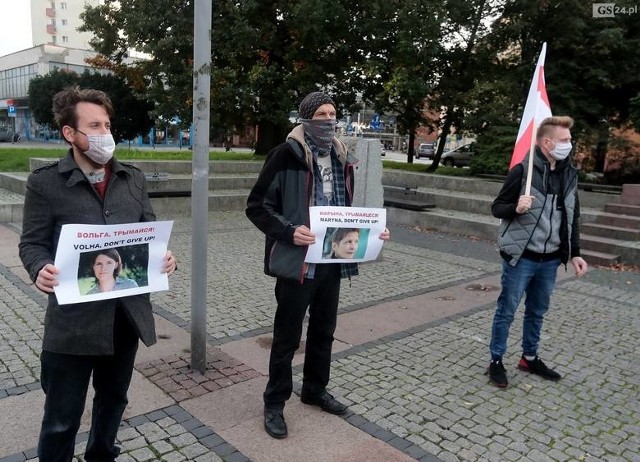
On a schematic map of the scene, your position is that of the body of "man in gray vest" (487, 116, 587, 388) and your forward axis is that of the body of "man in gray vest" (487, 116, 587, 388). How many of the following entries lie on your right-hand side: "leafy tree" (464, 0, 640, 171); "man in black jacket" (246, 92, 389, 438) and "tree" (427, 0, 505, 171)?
1

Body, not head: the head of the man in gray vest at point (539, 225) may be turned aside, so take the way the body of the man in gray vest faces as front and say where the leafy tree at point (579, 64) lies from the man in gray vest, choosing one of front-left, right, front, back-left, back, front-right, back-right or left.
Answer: back-left

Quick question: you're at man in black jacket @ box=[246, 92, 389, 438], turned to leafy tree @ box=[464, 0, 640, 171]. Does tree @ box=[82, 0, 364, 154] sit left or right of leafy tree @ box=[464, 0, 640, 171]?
left

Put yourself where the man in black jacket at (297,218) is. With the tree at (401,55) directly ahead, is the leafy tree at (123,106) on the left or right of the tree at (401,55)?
left

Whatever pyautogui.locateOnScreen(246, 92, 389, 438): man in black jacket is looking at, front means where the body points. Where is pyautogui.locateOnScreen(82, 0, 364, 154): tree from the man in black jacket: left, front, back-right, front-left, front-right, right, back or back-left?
back-left

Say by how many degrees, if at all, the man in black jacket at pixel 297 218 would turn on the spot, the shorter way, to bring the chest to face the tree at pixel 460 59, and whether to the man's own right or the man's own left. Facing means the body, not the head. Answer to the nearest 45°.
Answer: approximately 135° to the man's own left

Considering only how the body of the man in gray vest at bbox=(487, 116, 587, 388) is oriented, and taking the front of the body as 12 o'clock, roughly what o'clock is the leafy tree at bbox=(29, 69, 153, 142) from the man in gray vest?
The leafy tree is roughly at 6 o'clock from the man in gray vest.

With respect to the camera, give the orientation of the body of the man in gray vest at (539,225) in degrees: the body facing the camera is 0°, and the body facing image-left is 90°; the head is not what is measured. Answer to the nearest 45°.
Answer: approximately 315°

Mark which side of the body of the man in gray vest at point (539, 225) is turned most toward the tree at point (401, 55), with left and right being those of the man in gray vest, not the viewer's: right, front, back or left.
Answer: back

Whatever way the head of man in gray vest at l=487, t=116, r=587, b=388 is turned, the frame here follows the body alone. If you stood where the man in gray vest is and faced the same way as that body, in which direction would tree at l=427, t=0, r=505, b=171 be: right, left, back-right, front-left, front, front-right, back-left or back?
back-left

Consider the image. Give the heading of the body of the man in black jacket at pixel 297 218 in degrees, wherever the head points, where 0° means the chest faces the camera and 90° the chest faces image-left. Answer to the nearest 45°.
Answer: approximately 315°
